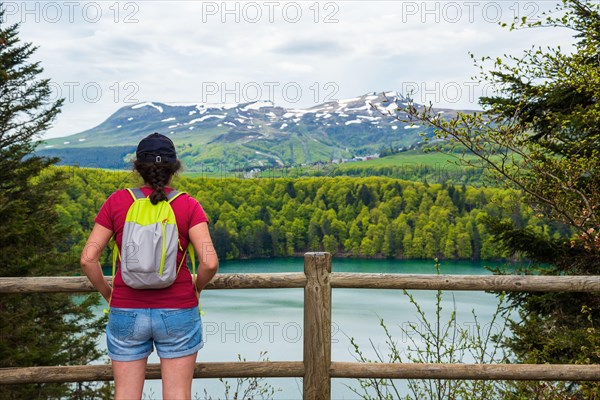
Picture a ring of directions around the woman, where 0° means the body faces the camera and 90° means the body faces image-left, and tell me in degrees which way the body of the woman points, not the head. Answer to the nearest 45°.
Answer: approximately 180°

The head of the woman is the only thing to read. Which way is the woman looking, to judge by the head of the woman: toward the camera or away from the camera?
away from the camera

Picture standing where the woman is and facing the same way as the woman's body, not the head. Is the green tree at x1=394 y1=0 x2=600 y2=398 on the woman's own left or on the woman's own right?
on the woman's own right
